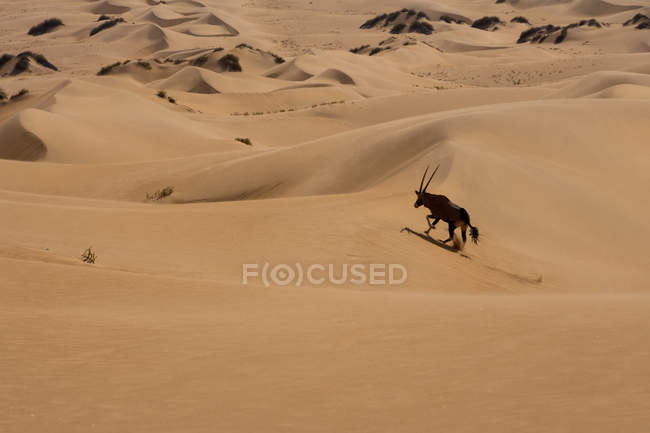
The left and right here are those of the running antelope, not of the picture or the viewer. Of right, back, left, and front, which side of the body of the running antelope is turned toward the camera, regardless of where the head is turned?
left

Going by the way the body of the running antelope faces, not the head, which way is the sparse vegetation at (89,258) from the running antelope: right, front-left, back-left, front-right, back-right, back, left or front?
front-left

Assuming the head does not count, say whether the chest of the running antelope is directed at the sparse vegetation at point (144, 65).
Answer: no
